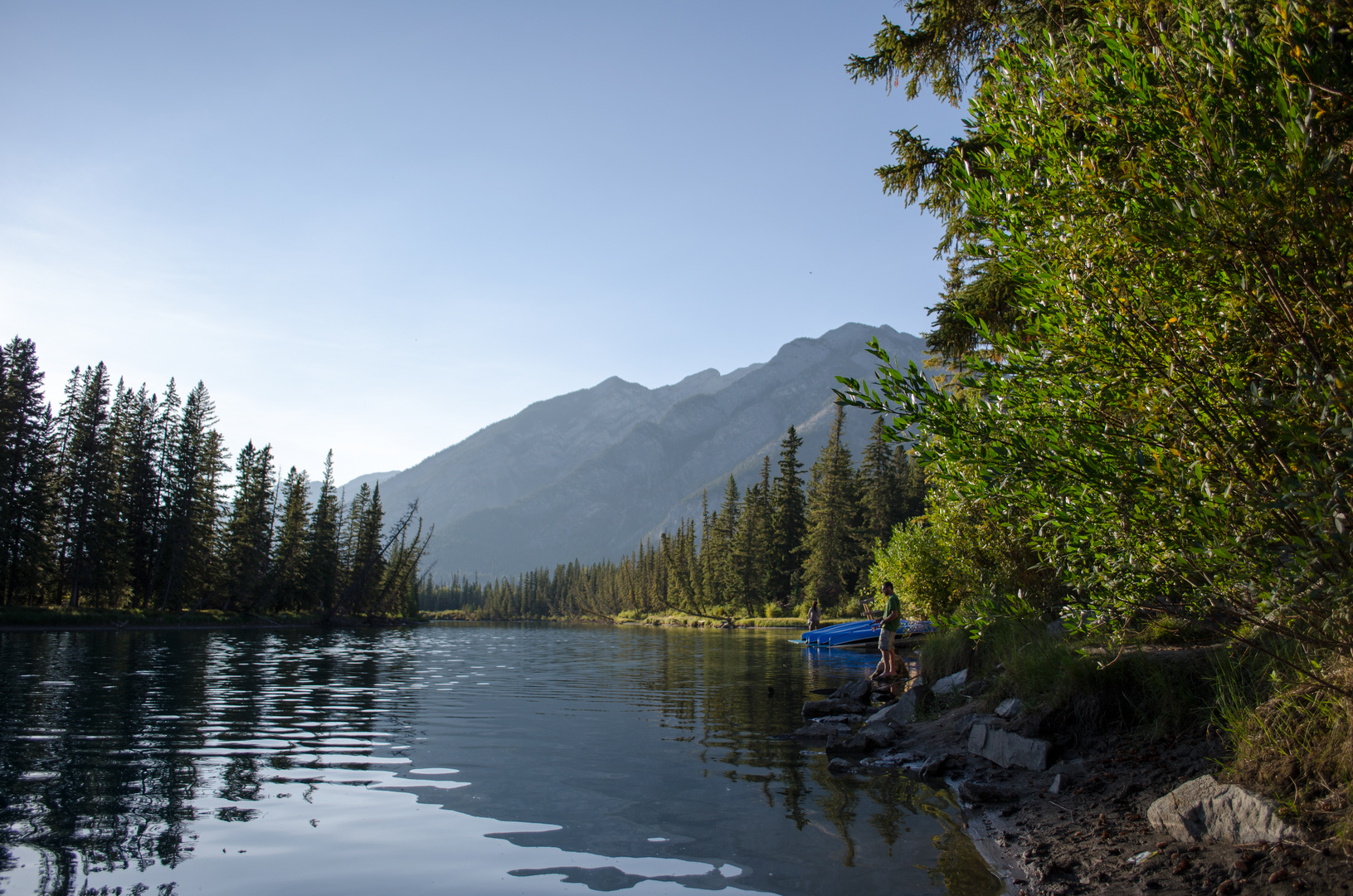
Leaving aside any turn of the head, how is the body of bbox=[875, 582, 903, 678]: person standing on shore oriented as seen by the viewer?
to the viewer's left

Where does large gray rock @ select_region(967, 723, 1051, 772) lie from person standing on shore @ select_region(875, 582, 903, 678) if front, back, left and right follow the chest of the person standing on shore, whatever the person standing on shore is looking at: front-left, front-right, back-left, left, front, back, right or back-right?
left

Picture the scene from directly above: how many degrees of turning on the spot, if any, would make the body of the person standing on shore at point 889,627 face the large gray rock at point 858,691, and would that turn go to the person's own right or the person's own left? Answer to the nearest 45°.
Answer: approximately 90° to the person's own left

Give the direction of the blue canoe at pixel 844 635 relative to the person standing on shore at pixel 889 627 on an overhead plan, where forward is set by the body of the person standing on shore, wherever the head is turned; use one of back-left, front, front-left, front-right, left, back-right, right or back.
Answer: right

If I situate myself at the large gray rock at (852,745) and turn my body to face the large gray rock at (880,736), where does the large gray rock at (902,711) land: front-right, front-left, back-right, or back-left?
front-left

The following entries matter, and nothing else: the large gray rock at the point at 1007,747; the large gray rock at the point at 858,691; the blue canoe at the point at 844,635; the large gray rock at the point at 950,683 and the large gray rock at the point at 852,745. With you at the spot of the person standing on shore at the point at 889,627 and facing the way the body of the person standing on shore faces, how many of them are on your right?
1

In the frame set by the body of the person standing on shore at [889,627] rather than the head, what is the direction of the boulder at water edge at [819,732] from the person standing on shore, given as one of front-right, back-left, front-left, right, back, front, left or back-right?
left

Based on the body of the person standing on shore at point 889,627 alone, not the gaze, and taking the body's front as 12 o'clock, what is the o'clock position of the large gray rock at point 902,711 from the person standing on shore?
The large gray rock is roughly at 9 o'clock from the person standing on shore.
